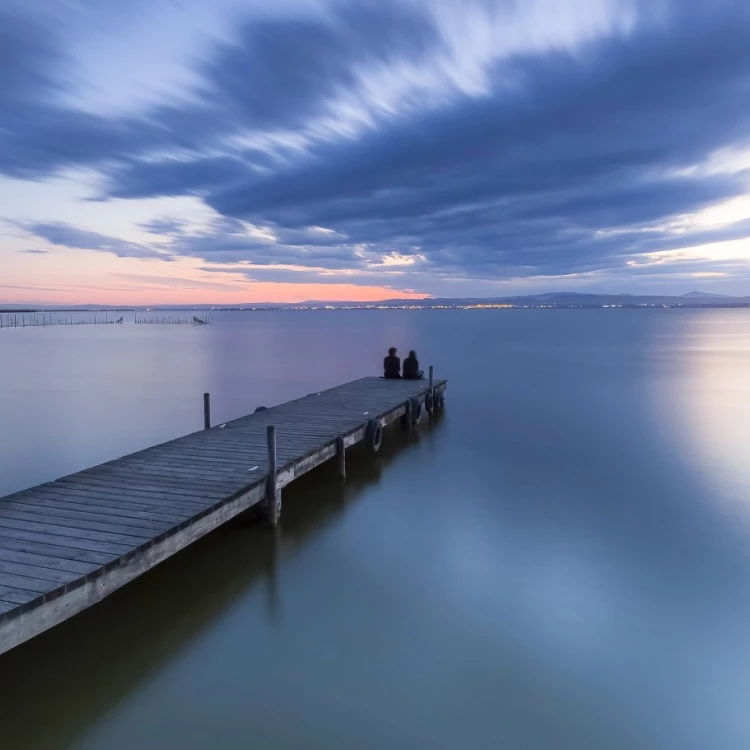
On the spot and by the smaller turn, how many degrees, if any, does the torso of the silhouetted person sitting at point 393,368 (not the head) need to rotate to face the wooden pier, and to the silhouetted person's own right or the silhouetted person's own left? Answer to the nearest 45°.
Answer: approximately 180°

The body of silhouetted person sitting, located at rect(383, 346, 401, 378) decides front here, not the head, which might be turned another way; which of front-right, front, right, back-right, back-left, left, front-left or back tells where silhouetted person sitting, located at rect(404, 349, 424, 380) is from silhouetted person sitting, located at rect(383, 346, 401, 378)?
right

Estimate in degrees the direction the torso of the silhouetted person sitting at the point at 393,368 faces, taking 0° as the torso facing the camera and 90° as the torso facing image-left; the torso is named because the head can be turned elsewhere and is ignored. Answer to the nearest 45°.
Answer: approximately 180°
